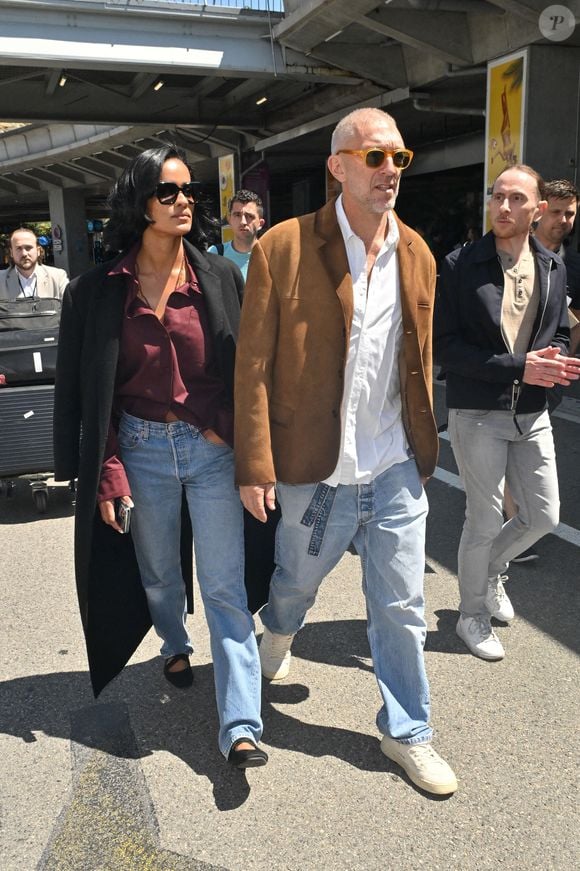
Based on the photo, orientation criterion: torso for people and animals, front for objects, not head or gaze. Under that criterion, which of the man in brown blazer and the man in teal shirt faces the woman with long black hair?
the man in teal shirt

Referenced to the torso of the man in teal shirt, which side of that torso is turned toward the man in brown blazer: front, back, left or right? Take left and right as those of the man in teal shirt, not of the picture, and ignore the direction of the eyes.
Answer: front

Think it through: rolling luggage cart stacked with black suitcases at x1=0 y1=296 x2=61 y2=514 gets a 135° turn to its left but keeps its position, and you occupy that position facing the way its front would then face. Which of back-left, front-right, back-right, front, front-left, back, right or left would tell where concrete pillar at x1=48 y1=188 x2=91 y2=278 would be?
front-left

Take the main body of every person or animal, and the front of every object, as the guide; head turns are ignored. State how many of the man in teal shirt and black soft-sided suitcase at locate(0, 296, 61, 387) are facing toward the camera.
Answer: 2

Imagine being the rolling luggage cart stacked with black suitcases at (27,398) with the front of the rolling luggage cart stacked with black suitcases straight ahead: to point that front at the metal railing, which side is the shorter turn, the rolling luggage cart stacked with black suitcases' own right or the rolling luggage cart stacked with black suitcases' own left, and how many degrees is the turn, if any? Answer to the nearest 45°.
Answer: approximately 135° to the rolling luggage cart stacked with black suitcases' own left

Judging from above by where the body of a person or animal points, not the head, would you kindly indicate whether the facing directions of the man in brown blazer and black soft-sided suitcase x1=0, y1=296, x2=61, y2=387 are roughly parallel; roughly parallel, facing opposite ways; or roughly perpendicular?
roughly parallel

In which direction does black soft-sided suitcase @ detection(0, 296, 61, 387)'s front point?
toward the camera

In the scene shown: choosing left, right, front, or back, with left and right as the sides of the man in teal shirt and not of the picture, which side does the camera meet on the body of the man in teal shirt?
front

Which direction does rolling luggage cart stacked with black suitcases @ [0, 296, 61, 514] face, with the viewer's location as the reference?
facing the viewer

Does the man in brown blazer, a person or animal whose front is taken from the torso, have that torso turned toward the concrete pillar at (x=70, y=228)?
no

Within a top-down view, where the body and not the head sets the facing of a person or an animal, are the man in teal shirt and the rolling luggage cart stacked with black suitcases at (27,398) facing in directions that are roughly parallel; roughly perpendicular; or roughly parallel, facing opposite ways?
roughly parallel

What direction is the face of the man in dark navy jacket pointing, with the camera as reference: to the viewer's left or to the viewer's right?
to the viewer's left

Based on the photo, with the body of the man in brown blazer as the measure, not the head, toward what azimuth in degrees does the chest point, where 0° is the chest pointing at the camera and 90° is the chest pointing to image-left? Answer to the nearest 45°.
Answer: approximately 315°

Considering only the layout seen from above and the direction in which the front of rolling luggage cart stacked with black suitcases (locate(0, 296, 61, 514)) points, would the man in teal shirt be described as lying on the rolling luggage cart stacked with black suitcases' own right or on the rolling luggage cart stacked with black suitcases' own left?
on the rolling luggage cart stacked with black suitcases' own left

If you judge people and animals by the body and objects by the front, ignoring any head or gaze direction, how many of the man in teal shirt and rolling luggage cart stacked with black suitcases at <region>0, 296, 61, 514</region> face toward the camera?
2

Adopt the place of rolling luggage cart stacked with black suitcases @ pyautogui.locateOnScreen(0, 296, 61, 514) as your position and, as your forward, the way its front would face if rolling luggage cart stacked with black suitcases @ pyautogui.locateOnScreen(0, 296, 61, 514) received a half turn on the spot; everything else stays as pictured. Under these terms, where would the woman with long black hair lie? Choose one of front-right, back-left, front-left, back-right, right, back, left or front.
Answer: back
